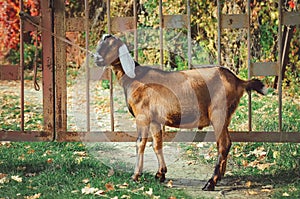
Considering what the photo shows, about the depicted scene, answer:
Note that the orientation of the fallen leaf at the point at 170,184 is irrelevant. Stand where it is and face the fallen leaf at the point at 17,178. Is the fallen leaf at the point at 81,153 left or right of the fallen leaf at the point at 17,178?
right

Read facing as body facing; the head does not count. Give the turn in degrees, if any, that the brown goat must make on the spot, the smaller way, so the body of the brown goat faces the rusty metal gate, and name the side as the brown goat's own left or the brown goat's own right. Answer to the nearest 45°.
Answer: approximately 45° to the brown goat's own right

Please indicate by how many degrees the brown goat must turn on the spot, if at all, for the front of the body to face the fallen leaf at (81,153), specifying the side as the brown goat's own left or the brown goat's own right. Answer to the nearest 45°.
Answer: approximately 45° to the brown goat's own right

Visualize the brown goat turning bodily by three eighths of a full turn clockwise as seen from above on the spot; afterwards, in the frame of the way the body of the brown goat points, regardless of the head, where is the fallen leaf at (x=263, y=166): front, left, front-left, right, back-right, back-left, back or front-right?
front

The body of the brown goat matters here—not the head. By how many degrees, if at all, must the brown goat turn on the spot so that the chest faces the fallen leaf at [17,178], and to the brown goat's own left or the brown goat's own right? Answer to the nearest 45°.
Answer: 0° — it already faces it

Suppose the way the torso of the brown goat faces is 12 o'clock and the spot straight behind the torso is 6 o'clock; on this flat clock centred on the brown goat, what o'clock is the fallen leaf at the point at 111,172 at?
The fallen leaf is roughly at 1 o'clock from the brown goat.

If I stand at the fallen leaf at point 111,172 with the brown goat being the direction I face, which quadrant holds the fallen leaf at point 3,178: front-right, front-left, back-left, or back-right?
back-right

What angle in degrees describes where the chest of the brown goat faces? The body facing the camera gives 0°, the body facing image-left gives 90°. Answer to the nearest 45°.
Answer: approximately 90°
